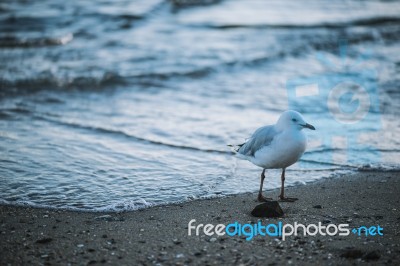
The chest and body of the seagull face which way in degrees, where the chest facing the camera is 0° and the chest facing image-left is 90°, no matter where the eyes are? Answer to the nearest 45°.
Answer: approximately 315°
